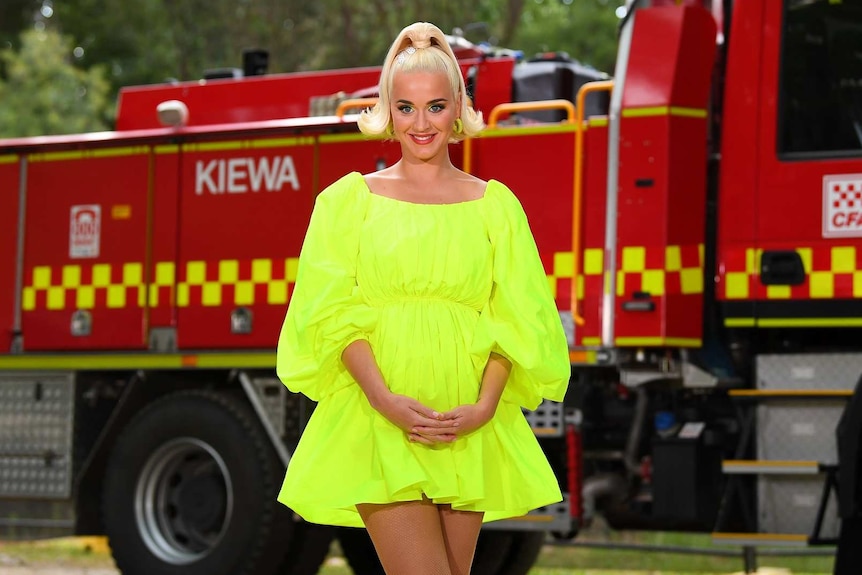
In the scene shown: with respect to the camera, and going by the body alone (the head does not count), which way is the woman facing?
toward the camera

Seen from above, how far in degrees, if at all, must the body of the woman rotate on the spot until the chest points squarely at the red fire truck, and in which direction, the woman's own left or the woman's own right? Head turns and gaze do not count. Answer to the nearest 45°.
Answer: approximately 180°

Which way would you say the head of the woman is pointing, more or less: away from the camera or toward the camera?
toward the camera
